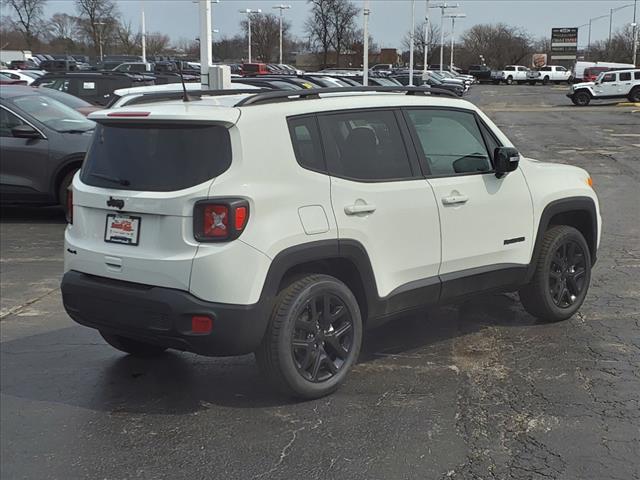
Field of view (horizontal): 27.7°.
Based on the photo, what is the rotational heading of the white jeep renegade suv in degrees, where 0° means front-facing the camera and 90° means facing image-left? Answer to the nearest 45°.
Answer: approximately 225°
